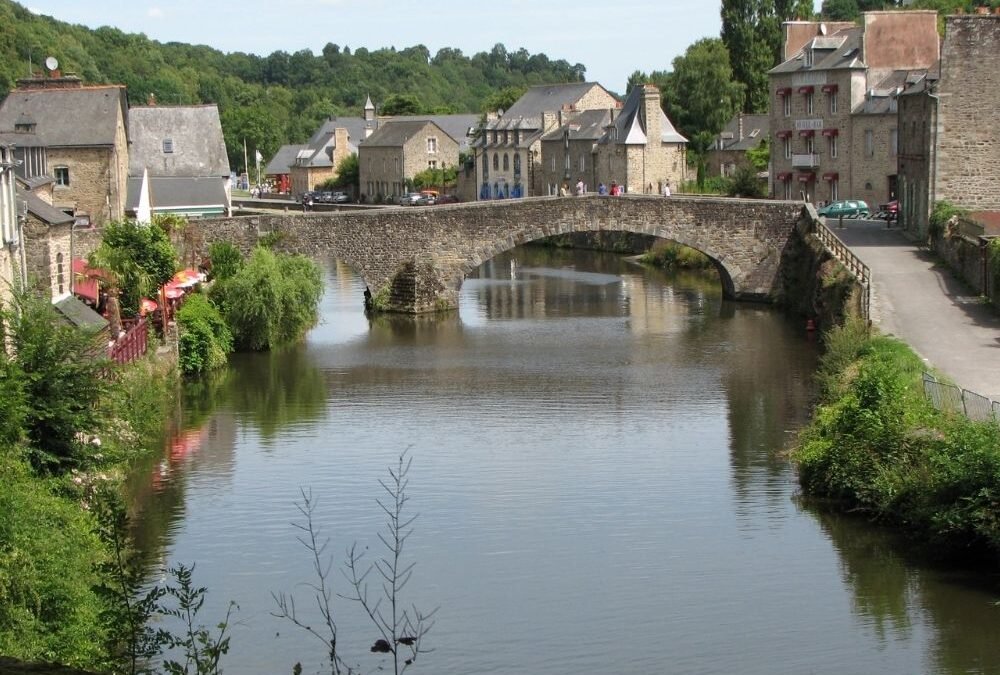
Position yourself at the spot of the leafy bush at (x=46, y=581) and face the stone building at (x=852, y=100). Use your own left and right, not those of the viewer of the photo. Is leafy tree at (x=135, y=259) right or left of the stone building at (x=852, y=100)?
left

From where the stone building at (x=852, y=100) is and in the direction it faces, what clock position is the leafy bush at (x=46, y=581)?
The leafy bush is roughly at 11 o'clock from the stone building.

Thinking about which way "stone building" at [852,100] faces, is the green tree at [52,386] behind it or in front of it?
in front

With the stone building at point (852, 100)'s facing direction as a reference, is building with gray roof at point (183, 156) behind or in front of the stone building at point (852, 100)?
in front

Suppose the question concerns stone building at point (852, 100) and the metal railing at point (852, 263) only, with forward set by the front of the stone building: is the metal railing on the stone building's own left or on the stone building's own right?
on the stone building's own left

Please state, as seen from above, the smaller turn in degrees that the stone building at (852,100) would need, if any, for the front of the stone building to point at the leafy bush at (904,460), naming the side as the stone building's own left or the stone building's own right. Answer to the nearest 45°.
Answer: approximately 45° to the stone building's own left

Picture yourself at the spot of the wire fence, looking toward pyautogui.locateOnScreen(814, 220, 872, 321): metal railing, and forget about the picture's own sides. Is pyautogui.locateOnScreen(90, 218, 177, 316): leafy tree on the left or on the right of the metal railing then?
left

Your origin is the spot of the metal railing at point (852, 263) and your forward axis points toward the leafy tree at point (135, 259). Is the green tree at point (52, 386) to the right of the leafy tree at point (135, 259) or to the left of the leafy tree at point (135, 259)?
left

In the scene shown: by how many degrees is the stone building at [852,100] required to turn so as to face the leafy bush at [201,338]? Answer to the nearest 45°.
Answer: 0° — it already faces it

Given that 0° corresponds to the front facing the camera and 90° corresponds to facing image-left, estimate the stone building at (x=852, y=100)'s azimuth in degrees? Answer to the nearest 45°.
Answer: approximately 45°

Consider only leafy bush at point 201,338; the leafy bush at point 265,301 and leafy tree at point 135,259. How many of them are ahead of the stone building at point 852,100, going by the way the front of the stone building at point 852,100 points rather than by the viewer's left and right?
3
